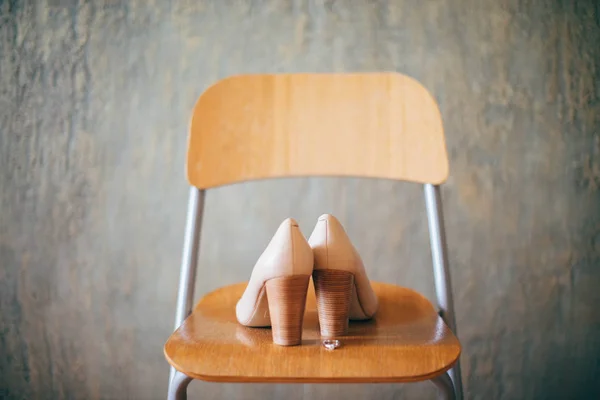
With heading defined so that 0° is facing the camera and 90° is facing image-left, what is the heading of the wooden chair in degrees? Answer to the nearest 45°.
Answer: approximately 0°
